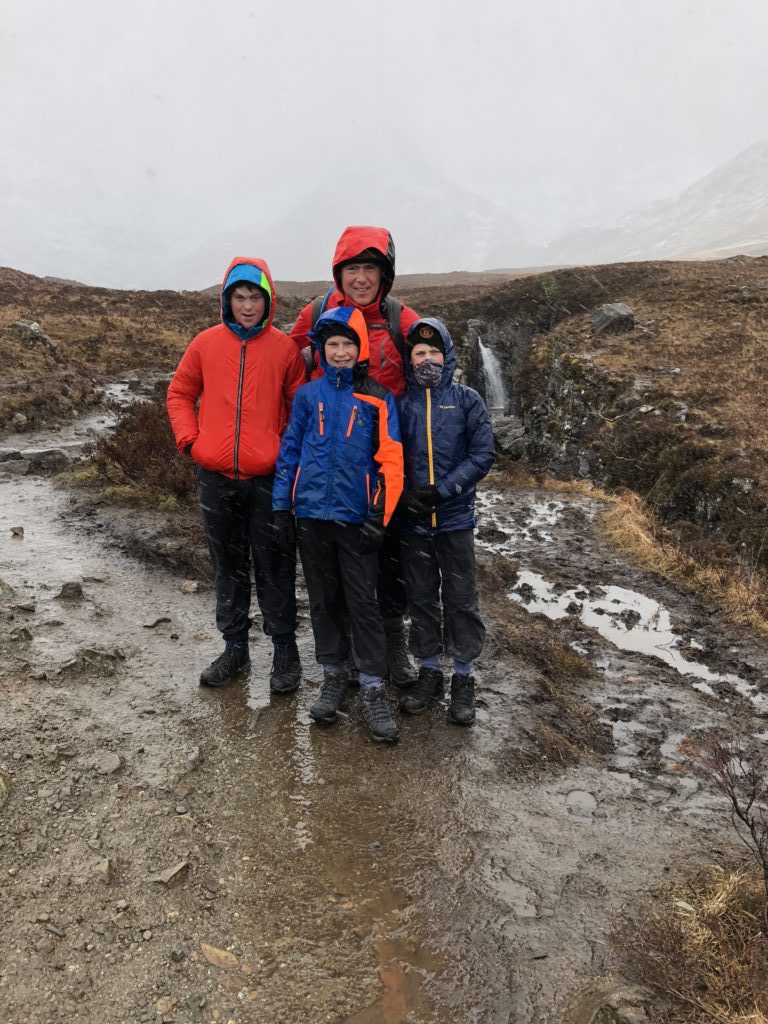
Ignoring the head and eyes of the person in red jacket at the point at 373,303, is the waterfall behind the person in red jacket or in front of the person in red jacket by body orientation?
behind

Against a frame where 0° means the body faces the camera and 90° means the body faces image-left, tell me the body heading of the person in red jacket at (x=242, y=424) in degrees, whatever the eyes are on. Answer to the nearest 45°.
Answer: approximately 0°

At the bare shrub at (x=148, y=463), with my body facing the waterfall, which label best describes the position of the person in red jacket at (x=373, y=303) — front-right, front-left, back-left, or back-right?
back-right

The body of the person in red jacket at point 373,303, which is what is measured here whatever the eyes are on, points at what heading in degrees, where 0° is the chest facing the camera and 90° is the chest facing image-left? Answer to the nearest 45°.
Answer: approximately 0°

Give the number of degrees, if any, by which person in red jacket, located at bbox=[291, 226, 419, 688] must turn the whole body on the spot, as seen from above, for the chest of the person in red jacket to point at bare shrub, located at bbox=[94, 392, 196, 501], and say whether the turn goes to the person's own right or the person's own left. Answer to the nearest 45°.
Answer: approximately 135° to the person's own right

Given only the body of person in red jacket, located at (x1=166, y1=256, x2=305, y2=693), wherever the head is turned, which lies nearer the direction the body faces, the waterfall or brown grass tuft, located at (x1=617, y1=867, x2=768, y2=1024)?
the brown grass tuft
